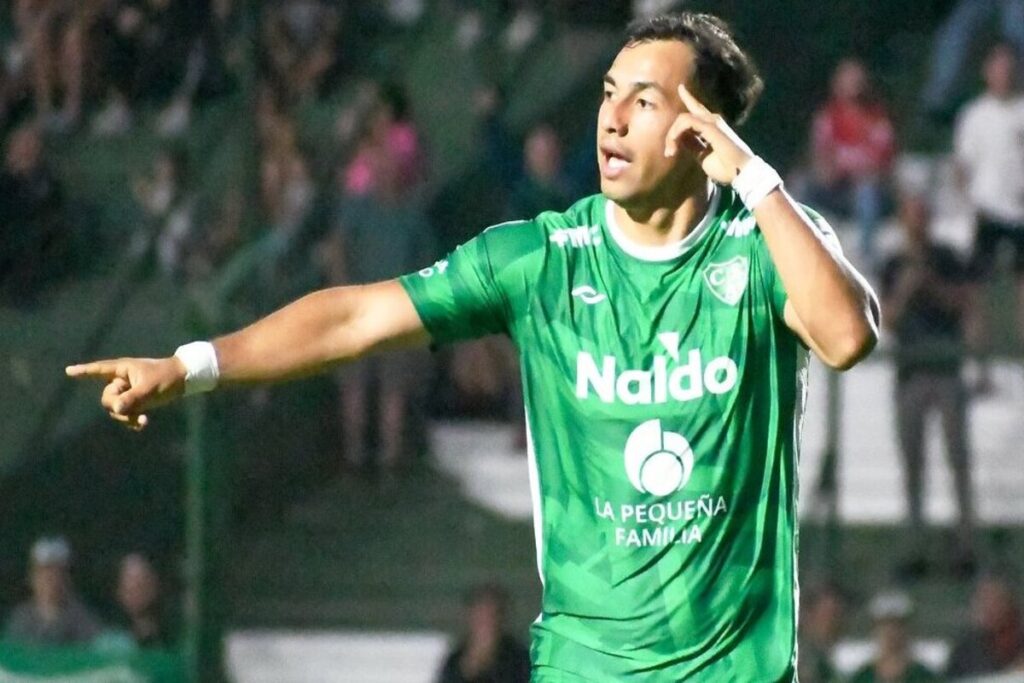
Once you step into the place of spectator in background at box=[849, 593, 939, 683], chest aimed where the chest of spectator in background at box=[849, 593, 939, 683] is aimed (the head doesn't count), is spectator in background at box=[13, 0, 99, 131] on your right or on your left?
on your right

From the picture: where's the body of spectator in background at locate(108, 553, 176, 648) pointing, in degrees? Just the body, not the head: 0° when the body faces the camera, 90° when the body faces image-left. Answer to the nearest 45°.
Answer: approximately 45°

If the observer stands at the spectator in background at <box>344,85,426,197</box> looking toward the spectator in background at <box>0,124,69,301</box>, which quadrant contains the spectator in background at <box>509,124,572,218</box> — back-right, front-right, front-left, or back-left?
back-left

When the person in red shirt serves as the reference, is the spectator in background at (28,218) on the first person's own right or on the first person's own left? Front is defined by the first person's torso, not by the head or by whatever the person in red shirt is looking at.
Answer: on the first person's own right

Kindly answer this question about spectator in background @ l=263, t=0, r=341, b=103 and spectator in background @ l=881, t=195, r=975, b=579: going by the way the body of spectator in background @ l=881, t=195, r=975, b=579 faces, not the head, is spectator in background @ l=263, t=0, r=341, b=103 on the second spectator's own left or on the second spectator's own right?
on the second spectator's own right

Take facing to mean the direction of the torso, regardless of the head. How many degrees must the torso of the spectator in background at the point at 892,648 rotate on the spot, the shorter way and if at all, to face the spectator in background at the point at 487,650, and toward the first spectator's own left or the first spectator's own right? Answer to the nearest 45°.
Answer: approximately 90° to the first spectator's own right

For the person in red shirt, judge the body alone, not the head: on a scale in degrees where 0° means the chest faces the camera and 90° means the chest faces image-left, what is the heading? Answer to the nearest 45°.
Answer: approximately 0°
